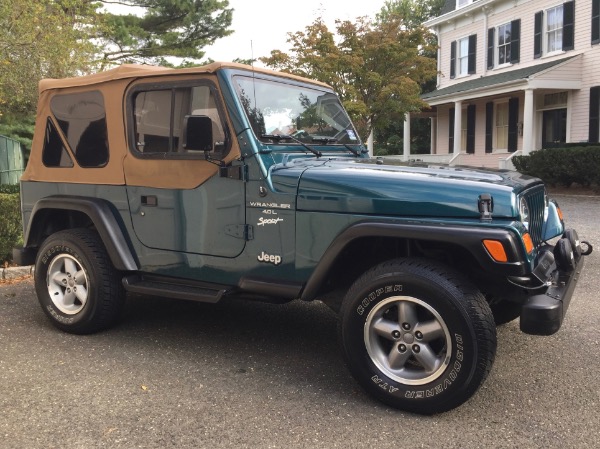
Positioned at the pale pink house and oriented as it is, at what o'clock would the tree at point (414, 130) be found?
The tree is roughly at 4 o'clock from the pale pink house.

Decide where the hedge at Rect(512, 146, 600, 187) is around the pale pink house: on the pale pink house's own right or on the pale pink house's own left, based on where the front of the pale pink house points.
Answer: on the pale pink house's own left

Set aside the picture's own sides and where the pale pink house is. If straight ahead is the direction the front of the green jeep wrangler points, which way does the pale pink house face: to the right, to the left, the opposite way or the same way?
to the right

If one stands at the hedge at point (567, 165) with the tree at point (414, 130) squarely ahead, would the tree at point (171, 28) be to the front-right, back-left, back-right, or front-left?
front-left

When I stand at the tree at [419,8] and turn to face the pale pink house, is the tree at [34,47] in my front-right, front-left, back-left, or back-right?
front-right

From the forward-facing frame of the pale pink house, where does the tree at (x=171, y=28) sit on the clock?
The tree is roughly at 1 o'clock from the pale pink house.

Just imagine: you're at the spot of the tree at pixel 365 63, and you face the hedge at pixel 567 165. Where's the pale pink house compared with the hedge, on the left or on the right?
left

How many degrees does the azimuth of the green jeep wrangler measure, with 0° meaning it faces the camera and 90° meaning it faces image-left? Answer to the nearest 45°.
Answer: approximately 315°

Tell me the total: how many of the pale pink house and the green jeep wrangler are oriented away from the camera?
0

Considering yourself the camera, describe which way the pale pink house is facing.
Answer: facing the viewer and to the left of the viewer

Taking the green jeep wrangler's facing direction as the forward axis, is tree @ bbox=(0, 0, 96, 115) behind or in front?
behind
